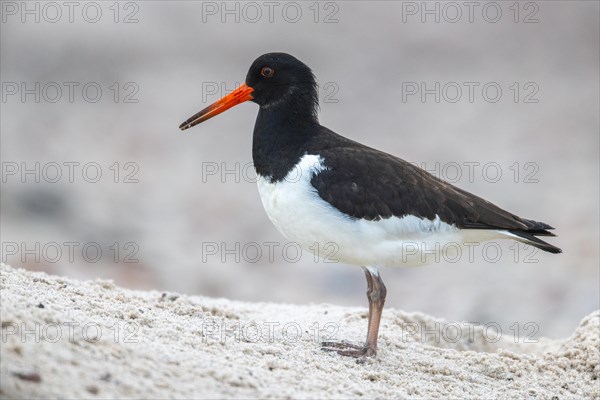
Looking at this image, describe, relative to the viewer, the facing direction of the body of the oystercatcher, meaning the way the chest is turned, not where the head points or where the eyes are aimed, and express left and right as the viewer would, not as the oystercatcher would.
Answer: facing to the left of the viewer
